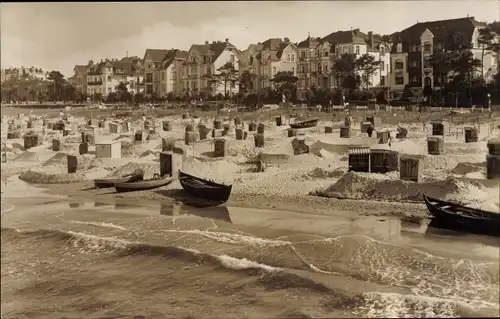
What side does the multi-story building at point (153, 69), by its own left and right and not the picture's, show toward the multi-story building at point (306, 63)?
left

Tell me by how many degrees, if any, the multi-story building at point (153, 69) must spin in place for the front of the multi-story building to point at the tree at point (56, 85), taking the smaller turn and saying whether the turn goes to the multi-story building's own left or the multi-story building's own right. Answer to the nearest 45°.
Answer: approximately 135° to the multi-story building's own right

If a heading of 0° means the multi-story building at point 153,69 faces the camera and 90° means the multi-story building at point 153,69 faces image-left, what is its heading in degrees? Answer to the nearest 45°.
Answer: approximately 0°

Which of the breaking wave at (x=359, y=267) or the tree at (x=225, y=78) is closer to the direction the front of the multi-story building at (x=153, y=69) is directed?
the breaking wave

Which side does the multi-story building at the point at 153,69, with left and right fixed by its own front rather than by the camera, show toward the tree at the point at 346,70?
left

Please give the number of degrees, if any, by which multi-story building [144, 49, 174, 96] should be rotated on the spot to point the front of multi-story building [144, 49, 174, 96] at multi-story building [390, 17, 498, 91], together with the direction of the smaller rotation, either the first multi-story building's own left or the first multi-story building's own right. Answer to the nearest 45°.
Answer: approximately 45° to the first multi-story building's own left
